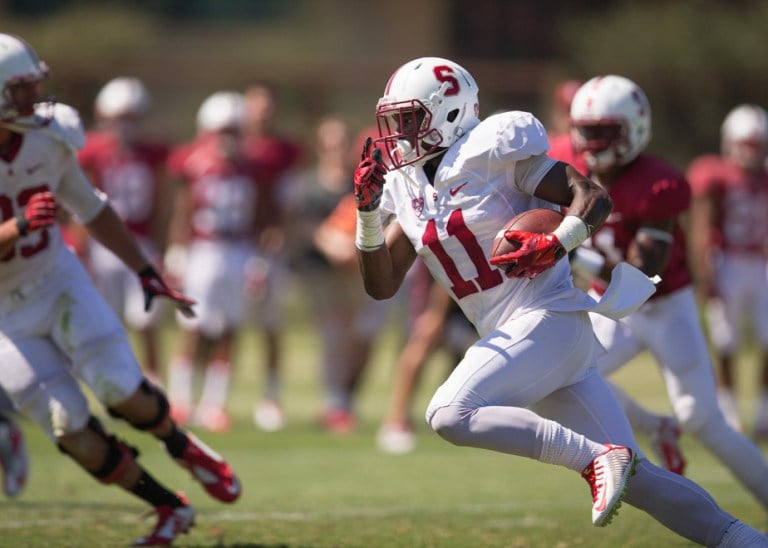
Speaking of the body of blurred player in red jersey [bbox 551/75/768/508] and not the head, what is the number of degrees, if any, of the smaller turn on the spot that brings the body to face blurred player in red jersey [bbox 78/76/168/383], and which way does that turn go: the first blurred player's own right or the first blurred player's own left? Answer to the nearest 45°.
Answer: approximately 90° to the first blurred player's own right

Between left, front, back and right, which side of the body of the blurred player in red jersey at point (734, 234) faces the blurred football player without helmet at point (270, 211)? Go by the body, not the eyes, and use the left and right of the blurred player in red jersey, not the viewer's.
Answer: right

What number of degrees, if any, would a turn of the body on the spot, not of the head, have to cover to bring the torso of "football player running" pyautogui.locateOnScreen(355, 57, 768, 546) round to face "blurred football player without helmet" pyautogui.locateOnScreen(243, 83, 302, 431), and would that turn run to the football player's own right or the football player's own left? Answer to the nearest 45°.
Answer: approximately 90° to the football player's own right

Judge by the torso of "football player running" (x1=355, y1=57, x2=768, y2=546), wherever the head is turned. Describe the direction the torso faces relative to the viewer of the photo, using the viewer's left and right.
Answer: facing the viewer and to the left of the viewer

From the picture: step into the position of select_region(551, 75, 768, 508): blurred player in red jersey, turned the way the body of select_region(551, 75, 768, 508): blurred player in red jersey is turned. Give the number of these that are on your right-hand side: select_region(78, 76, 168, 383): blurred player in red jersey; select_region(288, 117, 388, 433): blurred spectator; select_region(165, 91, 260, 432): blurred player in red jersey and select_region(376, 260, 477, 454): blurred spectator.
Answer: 4

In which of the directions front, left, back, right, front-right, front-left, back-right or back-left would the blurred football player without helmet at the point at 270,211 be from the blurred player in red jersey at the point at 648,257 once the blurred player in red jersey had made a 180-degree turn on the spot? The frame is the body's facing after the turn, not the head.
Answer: left

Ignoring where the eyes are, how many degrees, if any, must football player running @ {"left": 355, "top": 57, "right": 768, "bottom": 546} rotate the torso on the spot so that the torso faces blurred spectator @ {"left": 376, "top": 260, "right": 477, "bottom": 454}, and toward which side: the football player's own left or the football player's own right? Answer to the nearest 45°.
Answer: approximately 135° to the football player's own right

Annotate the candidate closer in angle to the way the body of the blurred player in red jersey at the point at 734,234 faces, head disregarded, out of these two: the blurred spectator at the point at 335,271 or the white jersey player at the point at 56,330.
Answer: the white jersey player
